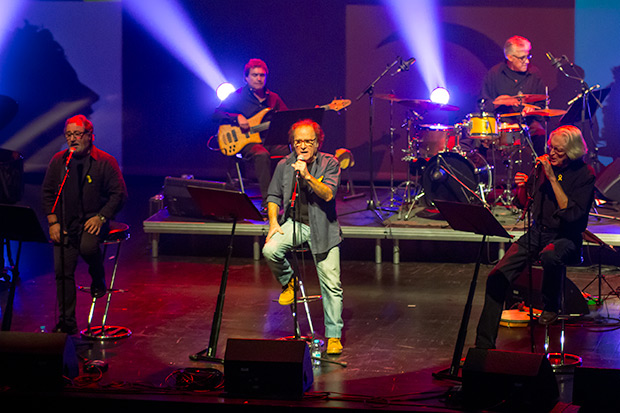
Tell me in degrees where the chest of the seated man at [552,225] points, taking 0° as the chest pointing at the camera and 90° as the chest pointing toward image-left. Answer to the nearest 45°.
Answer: approximately 45°

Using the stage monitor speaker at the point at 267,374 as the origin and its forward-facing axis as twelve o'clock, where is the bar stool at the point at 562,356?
The bar stool is roughly at 2 o'clock from the stage monitor speaker.

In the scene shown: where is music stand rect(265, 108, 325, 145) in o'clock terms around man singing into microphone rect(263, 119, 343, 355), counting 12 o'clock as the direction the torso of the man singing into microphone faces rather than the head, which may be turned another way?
The music stand is roughly at 6 o'clock from the man singing into microphone.

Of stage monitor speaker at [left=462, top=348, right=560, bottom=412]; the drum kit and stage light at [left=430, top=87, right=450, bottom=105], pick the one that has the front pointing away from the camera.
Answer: the stage monitor speaker

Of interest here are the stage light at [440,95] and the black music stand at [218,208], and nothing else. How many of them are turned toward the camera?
1

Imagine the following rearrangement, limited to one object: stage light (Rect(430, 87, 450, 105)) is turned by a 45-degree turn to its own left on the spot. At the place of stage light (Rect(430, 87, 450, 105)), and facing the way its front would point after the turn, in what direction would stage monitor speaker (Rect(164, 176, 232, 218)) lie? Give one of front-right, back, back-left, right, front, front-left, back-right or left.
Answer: right

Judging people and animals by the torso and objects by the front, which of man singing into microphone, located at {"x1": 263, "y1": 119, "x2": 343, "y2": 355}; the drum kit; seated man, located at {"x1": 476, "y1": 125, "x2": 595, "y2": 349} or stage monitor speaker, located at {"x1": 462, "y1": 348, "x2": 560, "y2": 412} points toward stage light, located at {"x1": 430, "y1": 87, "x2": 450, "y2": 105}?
the stage monitor speaker

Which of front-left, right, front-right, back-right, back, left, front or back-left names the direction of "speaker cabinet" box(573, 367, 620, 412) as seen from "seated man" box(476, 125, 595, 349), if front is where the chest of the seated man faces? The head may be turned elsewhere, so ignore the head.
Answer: front-left

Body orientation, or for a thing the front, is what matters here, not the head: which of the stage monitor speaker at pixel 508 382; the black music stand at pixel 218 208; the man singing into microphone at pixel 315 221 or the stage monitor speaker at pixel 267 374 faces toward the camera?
the man singing into microphone

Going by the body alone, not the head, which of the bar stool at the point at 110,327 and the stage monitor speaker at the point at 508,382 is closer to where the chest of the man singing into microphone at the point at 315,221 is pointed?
the stage monitor speaker

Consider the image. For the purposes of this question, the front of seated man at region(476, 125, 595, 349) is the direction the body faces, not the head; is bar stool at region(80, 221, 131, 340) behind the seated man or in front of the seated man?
in front

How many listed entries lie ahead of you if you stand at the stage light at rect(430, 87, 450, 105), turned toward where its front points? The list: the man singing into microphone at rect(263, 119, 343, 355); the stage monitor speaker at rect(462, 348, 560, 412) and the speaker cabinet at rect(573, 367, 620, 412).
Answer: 3

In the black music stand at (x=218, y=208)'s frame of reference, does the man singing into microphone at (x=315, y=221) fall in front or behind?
in front

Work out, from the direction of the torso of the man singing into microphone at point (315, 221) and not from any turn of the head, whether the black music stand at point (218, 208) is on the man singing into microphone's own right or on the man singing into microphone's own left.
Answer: on the man singing into microphone's own right

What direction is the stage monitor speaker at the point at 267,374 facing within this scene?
away from the camera
